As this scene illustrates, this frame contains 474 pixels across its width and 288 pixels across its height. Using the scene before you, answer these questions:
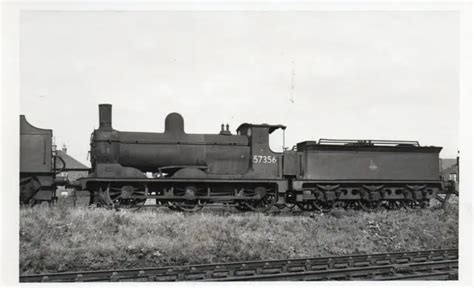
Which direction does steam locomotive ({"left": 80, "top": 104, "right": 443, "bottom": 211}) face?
to the viewer's left

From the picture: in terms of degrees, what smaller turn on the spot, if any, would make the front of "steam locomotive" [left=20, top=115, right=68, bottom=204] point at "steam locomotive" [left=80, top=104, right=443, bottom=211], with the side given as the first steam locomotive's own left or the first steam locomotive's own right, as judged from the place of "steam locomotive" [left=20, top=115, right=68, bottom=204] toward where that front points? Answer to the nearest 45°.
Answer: approximately 180°

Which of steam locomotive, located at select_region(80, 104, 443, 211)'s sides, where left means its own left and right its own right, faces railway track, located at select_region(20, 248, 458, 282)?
left

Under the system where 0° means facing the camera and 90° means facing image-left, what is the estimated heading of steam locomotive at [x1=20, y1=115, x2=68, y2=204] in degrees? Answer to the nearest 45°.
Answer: approximately 90°

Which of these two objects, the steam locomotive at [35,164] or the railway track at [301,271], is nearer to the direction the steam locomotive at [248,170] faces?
the steam locomotive

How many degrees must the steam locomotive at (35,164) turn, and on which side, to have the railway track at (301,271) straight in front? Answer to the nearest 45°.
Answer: approximately 135° to its left

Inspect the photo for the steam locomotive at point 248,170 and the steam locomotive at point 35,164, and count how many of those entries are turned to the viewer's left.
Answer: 2

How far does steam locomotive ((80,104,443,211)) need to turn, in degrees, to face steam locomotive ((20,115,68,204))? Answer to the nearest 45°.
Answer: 0° — it already faces it
